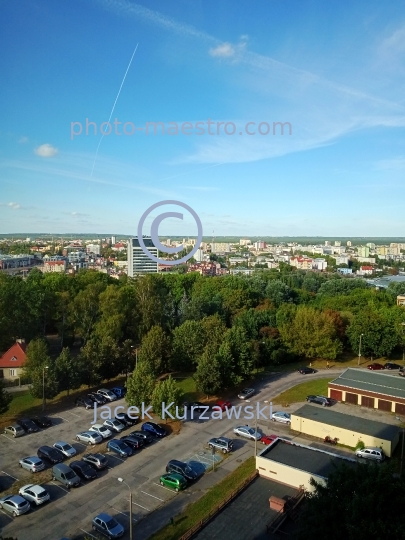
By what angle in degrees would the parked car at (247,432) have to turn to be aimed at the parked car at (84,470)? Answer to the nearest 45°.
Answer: approximately 90° to its right

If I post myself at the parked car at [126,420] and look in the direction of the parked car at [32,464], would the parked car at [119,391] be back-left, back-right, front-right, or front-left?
back-right

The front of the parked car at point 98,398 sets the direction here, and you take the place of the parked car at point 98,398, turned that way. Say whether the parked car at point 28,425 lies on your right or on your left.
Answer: on your right

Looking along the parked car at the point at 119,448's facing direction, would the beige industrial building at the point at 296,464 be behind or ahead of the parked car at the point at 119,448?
ahead

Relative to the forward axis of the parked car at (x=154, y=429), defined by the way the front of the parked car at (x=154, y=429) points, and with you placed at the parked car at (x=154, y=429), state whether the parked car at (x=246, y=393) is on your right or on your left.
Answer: on your left
